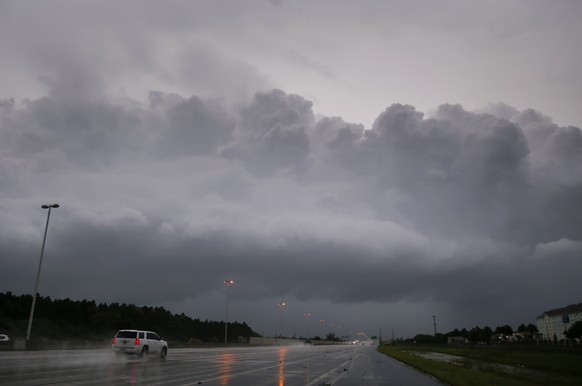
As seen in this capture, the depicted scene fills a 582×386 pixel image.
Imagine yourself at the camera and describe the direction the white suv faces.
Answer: facing away from the viewer and to the right of the viewer
